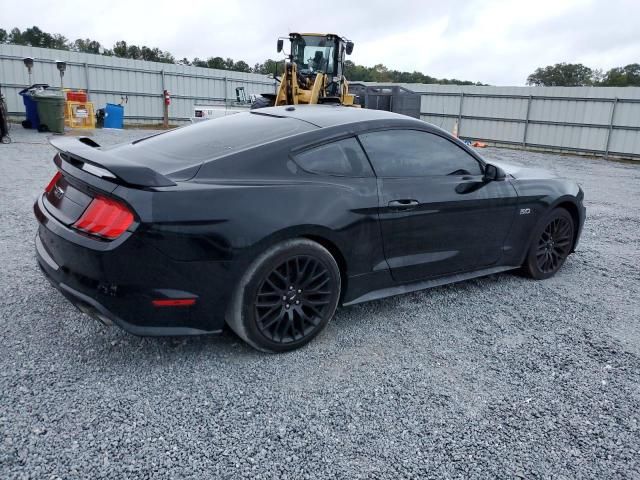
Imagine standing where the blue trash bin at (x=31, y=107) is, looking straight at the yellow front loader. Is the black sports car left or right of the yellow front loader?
right

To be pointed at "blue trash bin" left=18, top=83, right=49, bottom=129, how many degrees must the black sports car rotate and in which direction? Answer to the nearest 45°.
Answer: approximately 90° to its left

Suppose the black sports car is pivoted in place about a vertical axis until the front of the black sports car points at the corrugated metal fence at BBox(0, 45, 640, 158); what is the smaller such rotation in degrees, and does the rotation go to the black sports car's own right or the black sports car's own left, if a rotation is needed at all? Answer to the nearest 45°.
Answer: approximately 45° to the black sports car's own left

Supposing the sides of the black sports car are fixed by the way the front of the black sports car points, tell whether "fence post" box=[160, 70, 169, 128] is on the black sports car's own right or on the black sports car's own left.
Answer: on the black sports car's own left

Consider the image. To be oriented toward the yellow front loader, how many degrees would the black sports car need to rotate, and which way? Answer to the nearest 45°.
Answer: approximately 45° to its left

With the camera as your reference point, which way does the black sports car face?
facing away from the viewer and to the right of the viewer

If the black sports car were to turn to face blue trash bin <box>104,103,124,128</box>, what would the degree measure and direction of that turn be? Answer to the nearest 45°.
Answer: approximately 90° to its left

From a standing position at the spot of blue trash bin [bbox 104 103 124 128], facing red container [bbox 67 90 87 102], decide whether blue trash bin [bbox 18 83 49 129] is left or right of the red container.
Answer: left

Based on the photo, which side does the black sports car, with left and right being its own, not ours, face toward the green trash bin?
left

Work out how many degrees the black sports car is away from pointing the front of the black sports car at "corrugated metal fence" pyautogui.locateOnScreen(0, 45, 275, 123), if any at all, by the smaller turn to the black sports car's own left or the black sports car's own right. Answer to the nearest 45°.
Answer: approximately 45° to the black sports car's own left
